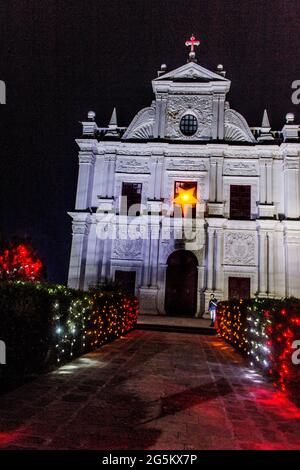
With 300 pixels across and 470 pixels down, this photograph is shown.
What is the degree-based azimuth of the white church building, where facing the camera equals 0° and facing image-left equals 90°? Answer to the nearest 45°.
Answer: approximately 0°

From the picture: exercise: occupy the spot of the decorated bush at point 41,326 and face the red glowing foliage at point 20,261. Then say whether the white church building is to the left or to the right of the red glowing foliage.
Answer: right

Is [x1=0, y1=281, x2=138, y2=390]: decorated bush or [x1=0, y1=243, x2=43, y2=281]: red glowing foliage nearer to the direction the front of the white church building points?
the decorated bush

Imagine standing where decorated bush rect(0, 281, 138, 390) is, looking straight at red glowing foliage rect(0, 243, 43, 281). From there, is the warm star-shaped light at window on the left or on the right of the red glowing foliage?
right

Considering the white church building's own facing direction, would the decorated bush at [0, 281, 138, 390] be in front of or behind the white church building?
in front

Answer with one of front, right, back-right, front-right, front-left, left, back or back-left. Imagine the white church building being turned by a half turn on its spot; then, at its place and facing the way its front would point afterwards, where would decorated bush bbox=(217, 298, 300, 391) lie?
back
